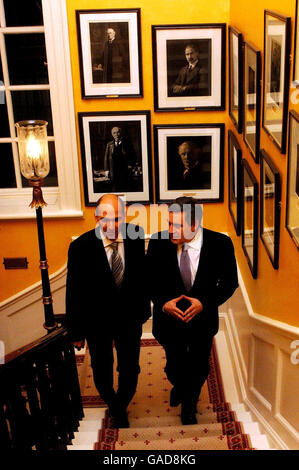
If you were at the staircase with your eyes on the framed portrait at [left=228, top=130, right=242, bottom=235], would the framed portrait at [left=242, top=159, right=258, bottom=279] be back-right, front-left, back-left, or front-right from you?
front-right

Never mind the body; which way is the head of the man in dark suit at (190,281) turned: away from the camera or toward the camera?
toward the camera

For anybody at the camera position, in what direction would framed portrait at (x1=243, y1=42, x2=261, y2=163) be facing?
facing to the left of the viewer

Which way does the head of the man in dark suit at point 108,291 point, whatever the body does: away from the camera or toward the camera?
toward the camera

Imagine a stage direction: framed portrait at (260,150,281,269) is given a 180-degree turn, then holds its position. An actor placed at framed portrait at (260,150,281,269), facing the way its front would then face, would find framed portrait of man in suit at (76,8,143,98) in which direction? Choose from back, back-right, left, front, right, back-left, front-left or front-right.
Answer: back-left

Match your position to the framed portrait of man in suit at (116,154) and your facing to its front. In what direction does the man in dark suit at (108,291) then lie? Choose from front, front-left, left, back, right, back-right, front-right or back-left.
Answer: front

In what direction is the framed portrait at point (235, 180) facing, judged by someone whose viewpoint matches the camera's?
facing to the left of the viewer

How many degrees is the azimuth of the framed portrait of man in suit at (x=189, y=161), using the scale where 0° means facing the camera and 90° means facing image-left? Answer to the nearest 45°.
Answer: approximately 0°

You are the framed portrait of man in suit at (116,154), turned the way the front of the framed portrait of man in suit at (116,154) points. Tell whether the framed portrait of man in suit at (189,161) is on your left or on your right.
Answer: on your left

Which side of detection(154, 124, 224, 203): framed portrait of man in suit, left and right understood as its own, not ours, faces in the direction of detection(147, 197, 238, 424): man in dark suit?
front

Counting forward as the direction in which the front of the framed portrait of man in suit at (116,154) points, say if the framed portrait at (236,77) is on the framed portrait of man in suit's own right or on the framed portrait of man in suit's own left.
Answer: on the framed portrait of man in suit's own left

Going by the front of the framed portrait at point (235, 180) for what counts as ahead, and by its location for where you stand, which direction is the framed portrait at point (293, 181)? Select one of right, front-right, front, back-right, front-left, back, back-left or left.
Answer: left

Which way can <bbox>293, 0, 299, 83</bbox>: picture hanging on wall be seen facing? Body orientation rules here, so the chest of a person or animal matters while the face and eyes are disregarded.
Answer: to the viewer's left

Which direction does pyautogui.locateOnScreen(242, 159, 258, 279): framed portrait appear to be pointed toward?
to the viewer's left

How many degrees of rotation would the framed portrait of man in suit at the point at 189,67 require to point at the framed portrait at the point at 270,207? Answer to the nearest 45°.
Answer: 0° — it already faces it

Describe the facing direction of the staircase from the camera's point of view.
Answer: facing the viewer

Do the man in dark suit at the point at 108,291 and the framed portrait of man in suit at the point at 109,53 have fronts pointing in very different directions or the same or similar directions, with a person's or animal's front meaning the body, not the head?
same or similar directions

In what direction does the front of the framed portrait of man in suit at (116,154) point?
toward the camera

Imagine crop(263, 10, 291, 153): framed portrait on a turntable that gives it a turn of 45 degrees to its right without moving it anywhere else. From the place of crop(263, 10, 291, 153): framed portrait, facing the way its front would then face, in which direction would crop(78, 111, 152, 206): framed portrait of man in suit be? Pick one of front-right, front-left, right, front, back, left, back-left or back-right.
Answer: front
